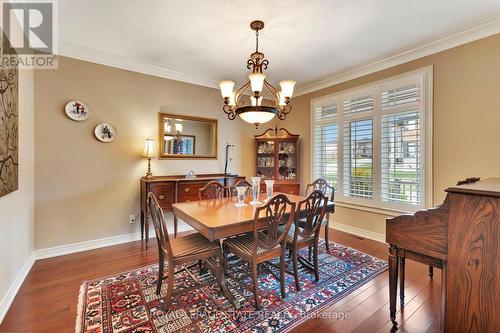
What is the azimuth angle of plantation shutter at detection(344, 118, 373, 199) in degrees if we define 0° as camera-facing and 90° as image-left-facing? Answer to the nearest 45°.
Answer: approximately 45°

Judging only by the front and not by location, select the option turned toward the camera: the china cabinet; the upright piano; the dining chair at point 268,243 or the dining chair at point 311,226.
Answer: the china cabinet

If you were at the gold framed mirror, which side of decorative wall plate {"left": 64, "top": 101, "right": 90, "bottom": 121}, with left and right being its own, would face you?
left

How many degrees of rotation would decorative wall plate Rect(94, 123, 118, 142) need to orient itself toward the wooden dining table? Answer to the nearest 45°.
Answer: approximately 45° to its left

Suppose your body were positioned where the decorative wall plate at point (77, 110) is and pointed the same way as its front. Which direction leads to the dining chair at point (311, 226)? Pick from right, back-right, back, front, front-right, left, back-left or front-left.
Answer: front-left

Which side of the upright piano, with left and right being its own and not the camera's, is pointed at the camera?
left

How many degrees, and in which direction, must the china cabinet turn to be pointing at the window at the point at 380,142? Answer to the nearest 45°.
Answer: approximately 45° to its left

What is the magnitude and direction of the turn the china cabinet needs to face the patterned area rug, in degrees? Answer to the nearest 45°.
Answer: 0° — it already faces it

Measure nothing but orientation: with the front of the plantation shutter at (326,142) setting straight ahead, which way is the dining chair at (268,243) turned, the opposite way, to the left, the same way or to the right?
to the right

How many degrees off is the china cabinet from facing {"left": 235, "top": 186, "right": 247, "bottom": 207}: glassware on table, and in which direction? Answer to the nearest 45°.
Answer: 0° — it already faces it

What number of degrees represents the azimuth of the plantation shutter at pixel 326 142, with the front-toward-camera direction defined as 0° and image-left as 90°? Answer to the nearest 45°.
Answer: approximately 45°

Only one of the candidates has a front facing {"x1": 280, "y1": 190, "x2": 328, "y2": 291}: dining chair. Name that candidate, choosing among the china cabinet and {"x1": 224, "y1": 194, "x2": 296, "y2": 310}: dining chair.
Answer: the china cabinet
